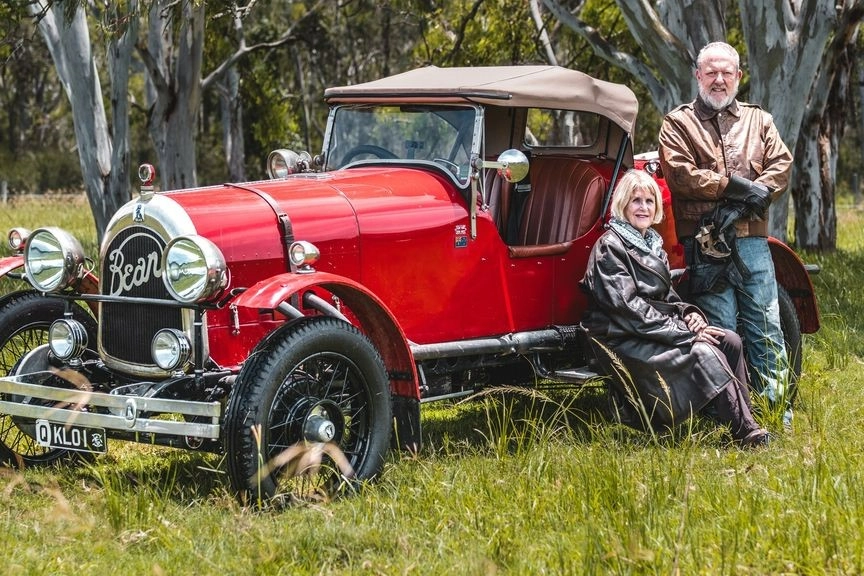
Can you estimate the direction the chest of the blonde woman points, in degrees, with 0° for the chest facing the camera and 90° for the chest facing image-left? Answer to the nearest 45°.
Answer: approximately 315°

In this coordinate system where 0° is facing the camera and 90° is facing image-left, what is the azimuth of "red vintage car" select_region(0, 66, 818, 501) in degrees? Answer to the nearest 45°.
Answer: approximately 45°

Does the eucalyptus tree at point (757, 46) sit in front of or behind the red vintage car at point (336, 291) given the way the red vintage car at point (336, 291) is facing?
behind

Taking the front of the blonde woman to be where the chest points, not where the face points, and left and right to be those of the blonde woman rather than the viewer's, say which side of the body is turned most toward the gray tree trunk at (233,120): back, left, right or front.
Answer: back

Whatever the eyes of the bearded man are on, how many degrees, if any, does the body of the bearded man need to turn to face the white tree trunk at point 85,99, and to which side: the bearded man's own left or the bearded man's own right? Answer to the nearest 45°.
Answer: approximately 135° to the bearded man's own right

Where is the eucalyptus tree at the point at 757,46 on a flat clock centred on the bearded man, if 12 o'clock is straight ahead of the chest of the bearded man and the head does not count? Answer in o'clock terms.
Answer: The eucalyptus tree is roughly at 6 o'clock from the bearded man.

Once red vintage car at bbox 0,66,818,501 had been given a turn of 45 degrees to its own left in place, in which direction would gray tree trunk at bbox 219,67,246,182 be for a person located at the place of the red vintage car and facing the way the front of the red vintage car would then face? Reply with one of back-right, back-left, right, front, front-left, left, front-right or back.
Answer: back

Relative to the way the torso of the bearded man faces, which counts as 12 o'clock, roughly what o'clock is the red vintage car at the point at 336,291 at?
The red vintage car is roughly at 2 o'clock from the bearded man.

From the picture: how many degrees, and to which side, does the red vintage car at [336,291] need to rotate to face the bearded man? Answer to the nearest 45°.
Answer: approximately 135° to its left

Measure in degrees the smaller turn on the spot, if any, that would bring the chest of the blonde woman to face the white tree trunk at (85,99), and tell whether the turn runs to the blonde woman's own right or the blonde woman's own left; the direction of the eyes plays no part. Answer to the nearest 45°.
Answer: approximately 180°
